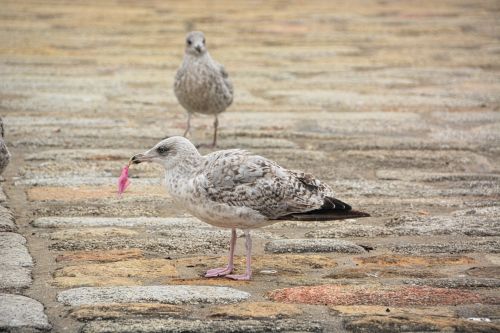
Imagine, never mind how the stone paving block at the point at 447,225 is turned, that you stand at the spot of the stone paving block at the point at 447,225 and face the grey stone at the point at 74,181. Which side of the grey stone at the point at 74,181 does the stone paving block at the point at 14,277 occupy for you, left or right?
left

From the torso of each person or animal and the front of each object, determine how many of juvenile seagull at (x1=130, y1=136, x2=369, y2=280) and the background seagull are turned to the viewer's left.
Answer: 1

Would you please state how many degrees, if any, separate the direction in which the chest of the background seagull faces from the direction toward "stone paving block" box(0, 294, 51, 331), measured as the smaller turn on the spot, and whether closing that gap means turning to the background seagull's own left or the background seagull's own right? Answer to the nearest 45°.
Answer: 0° — it already faces it

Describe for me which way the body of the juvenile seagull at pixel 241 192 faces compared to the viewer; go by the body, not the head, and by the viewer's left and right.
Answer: facing to the left of the viewer

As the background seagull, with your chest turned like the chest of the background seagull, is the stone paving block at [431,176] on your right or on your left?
on your left

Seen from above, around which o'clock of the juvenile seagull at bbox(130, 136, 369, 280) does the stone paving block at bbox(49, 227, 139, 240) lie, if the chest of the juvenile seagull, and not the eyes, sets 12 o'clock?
The stone paving block is roughly at 1 o'clock from the juvenile seagull.

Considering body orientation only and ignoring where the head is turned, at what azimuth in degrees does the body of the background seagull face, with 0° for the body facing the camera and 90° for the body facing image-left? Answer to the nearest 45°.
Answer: approximately 0°

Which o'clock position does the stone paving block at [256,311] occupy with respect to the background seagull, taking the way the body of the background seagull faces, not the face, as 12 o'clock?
The stone paving block is roughly at 12 o'clock from the background seagull.

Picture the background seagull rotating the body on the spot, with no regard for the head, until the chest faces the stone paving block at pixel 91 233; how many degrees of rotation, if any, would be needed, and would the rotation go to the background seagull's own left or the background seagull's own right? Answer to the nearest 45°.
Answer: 0° — it already faces it

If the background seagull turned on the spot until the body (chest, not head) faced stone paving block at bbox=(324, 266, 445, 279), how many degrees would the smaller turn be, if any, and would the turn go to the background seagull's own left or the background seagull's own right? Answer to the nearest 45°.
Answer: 0° — it already faces it

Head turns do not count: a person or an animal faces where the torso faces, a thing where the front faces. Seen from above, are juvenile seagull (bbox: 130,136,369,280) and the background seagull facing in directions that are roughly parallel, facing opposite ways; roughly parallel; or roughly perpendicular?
roughly perpendicular
